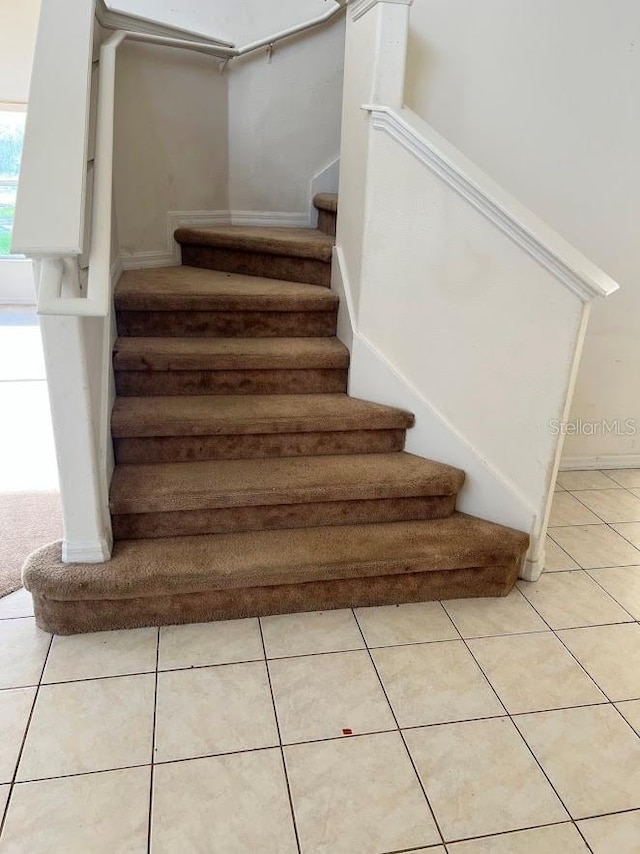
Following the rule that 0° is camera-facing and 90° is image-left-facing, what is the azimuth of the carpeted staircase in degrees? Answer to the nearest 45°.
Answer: approximately 0°
